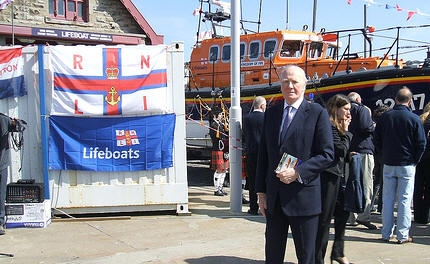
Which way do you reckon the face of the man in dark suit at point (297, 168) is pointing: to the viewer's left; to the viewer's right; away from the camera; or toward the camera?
toward the camera

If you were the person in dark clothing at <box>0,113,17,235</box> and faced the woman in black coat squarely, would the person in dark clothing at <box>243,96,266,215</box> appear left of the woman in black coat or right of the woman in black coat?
left

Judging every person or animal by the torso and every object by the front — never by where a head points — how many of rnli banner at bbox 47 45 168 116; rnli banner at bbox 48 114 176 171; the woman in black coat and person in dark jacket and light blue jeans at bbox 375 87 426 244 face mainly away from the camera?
1

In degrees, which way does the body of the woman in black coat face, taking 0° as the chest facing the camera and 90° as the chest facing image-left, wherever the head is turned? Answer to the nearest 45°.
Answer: approximately 270°

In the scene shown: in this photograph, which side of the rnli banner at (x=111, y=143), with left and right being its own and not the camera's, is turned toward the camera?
front

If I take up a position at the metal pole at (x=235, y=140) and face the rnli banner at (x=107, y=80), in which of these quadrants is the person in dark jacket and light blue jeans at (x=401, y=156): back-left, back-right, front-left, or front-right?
back-left

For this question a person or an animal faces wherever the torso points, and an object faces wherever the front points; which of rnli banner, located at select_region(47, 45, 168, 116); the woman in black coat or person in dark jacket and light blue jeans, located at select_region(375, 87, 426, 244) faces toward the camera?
the rnli banner

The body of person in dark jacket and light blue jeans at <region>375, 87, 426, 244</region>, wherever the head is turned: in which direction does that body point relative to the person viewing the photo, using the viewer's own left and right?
facing away from the viewer

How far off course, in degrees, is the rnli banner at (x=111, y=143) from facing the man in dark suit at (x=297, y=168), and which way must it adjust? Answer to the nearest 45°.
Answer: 0° — it already faces them

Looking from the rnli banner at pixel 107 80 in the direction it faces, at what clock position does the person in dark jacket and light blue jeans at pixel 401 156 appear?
The person in dark jacket and light blue jeans is roughly at 10 o'clock from the rnli banner.

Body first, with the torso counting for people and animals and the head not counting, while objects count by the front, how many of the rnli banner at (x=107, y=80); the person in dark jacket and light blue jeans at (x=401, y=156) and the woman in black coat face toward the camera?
1

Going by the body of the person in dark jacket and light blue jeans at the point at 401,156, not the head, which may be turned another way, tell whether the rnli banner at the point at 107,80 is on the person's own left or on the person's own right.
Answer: on the person's own left

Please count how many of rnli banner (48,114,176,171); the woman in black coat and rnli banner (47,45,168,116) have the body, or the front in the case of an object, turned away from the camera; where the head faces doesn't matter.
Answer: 0

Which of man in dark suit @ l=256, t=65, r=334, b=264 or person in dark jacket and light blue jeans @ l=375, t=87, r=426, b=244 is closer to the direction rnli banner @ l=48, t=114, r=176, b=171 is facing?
the man in dark suit

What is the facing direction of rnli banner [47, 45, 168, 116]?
toward the camera
